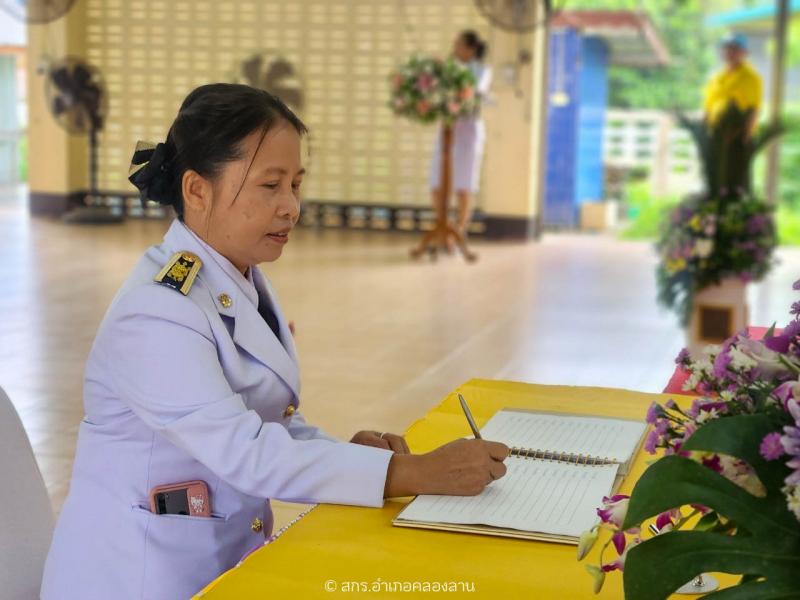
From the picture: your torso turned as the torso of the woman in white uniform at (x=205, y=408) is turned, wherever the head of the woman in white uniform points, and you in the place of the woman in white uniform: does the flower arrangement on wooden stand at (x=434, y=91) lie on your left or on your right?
on your left

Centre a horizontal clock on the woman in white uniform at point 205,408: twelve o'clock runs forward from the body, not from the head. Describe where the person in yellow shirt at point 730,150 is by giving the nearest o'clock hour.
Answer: The person in yellow shirt is roughly at 10 o'clock from the woman in white uniform.

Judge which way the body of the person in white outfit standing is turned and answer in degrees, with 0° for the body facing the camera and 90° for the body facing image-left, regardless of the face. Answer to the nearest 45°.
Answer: approximately 90°

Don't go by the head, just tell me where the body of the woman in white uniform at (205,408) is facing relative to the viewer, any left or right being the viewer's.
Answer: facing to the right of the viewer

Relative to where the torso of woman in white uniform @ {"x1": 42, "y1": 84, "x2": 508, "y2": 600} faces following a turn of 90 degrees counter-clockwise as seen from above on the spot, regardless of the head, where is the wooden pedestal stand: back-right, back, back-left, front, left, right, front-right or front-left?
front

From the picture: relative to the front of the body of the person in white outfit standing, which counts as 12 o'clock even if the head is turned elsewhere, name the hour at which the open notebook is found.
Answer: The open notebook is roughly at 9 o'clock from the person in white outfit standing.

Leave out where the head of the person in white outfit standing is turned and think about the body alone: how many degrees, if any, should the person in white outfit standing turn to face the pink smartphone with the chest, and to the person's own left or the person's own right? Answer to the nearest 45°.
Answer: approximately 90° to the person's own left

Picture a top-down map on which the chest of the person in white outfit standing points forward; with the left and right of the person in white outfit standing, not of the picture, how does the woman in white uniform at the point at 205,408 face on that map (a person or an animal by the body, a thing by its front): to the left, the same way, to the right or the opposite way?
the opposite way
